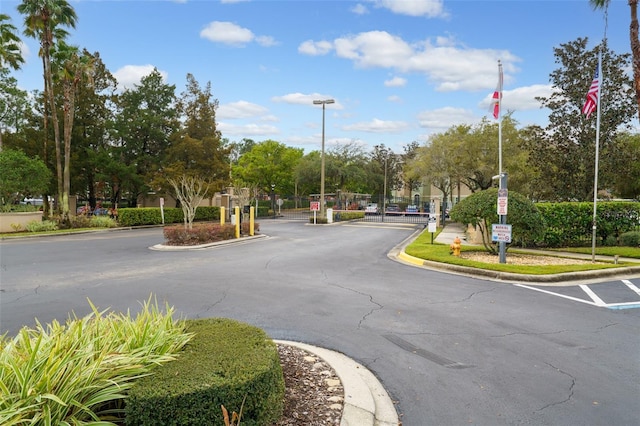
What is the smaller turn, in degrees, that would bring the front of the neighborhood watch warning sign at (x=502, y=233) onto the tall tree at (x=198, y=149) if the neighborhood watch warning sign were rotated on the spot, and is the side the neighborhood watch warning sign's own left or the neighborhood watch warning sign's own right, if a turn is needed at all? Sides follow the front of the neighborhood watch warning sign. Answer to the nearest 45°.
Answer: approximately 135° to the neighborhood watch warning sign's own right

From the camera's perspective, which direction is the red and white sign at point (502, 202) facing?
toward the camera

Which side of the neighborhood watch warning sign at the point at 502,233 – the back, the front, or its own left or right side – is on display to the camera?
front

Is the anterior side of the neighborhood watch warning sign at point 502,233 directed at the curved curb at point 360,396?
yes

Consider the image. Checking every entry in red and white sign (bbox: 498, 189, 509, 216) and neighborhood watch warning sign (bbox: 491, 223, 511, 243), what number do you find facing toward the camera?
2

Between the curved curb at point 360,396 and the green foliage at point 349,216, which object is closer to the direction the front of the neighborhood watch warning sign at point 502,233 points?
the curved curb

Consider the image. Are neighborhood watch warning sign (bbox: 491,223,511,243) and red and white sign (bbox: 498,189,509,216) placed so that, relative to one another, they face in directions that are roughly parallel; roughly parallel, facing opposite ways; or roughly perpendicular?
roughly parallel

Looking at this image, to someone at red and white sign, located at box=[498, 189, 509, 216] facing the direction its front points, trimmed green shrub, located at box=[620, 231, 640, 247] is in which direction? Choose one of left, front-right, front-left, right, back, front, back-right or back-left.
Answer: back-left

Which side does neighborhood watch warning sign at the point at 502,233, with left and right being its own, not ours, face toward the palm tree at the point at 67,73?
right
